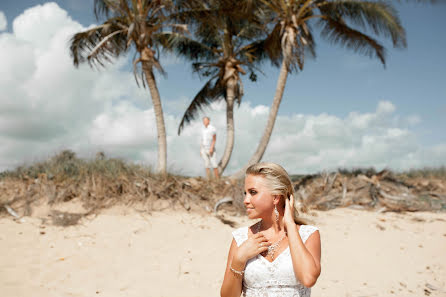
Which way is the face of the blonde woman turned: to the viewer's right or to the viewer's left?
to the viewer's left

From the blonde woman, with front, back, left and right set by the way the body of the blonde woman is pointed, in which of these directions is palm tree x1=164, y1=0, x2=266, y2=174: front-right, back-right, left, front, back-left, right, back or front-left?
back

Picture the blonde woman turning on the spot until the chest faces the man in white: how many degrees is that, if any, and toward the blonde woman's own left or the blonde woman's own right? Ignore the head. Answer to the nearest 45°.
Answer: approximately 180°

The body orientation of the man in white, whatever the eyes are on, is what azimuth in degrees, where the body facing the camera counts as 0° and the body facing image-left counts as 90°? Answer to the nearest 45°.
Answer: approximately 45°

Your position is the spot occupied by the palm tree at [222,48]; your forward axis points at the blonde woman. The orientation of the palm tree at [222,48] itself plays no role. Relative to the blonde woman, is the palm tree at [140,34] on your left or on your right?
right

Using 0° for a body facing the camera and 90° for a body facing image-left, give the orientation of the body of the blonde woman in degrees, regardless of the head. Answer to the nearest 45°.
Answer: approximately 0°

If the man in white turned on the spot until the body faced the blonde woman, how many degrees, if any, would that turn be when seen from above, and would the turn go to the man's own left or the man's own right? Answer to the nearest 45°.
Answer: approximately 45° to the man's own left

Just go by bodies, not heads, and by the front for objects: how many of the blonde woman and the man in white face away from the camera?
0
